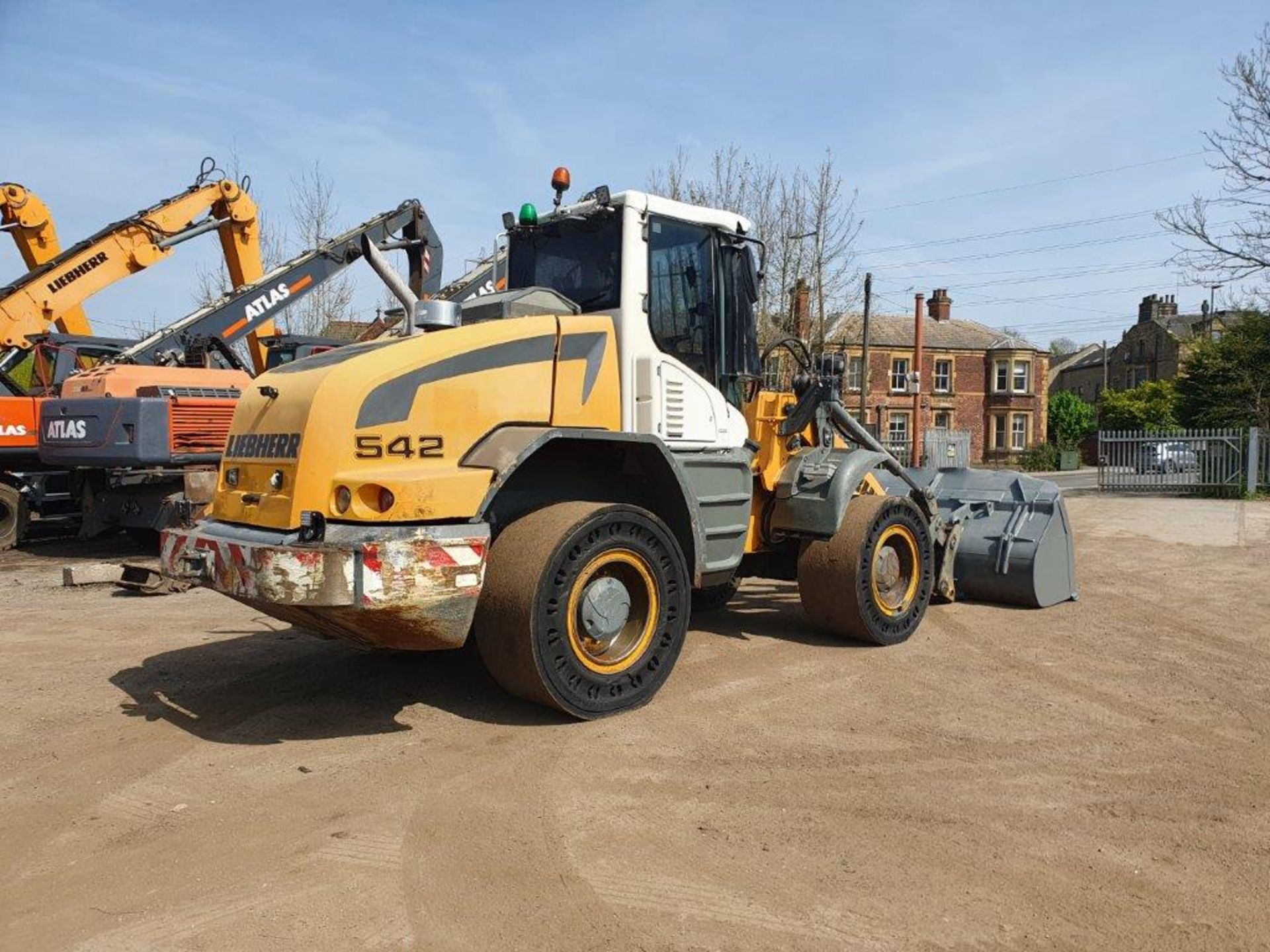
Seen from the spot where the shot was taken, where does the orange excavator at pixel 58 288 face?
facing to the right of the viewer

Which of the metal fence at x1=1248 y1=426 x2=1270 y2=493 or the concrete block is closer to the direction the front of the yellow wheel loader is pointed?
the metal fence

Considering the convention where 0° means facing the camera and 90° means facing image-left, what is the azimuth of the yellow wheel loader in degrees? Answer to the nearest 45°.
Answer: approximately 225°

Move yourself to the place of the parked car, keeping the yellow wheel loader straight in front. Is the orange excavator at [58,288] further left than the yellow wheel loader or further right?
right

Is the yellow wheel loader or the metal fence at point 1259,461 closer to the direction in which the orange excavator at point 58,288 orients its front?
the metal fence

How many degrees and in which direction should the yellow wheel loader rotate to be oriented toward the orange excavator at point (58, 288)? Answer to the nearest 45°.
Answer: approximately 90° to its left

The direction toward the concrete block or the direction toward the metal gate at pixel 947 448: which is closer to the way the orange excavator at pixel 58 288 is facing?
the metal gate

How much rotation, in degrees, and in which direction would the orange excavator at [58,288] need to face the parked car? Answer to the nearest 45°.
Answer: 0° — it already faces it
